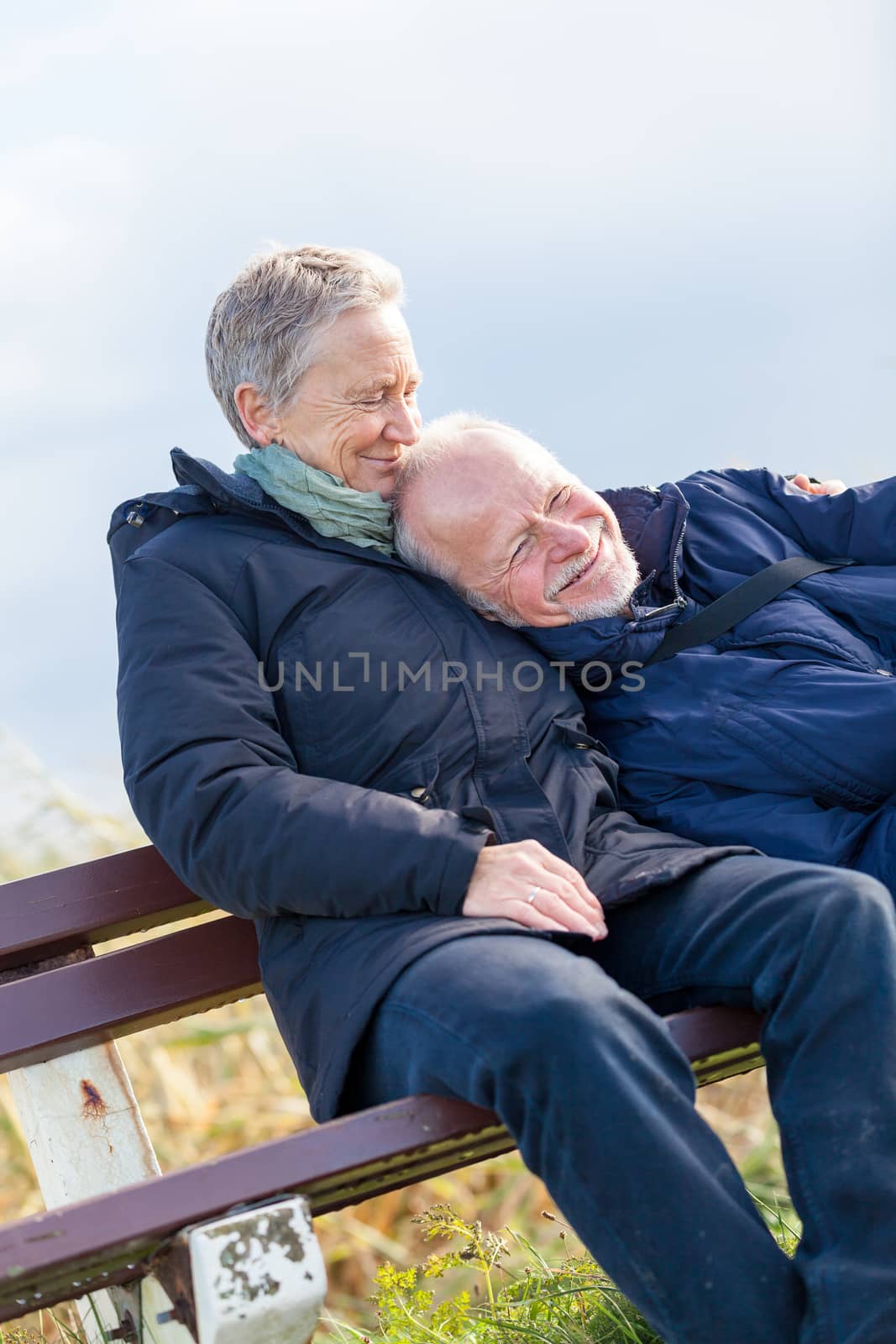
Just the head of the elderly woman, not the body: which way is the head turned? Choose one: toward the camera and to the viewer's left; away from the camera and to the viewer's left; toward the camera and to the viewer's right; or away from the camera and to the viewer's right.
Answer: toward the camera and to the viewer's right

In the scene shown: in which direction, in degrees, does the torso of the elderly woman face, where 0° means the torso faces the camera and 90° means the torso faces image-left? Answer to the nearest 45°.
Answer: approximately 315°

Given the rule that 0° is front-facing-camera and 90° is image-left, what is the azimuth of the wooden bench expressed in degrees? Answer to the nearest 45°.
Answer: approximately 315°
